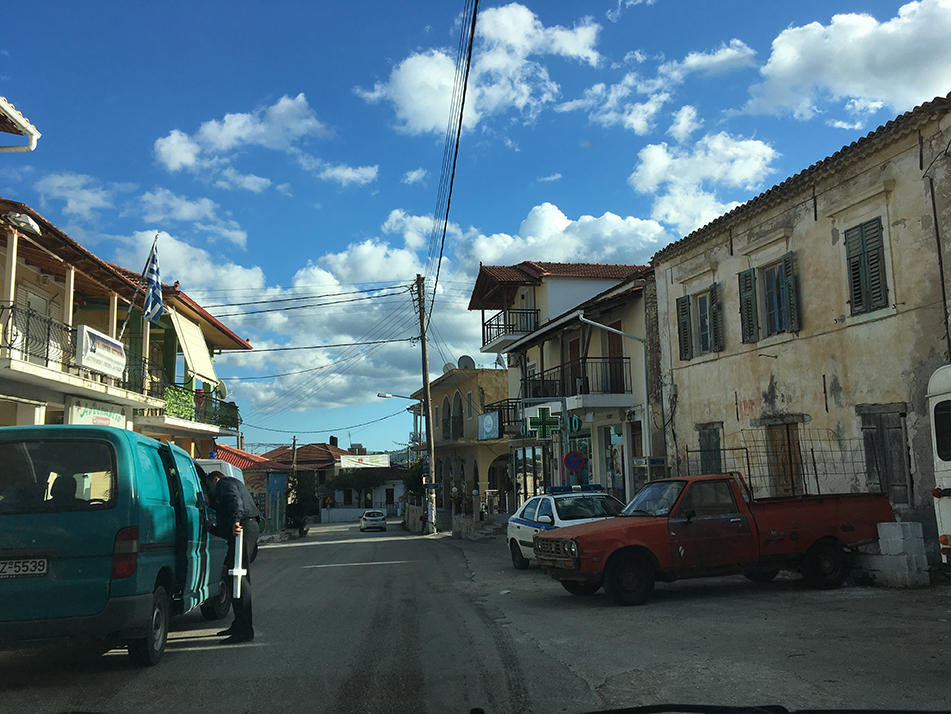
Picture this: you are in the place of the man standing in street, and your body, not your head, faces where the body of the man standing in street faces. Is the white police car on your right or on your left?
on your right

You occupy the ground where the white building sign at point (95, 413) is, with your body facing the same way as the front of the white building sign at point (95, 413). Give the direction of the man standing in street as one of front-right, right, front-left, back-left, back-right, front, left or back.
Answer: front-right

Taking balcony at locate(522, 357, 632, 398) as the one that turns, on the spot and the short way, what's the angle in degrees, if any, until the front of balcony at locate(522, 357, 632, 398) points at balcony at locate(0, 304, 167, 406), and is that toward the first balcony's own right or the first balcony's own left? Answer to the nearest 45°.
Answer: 0° — it already faces it

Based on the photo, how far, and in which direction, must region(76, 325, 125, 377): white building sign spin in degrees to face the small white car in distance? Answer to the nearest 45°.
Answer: approximately 90° to its left

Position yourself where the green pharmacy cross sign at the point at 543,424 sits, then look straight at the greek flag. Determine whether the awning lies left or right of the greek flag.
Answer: right

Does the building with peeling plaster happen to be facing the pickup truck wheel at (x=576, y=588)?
yes

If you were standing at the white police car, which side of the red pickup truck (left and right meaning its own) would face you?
right

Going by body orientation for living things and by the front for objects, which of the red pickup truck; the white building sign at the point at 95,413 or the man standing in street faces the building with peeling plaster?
the white building sign

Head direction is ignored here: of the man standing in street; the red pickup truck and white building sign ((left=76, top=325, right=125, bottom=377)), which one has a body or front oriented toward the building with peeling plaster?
the white building sign

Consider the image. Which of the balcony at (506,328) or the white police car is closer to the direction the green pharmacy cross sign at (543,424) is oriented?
the white police car

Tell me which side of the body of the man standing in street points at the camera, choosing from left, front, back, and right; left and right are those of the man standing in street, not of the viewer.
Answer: left

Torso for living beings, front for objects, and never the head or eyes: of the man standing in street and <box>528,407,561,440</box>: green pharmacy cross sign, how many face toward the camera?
1
